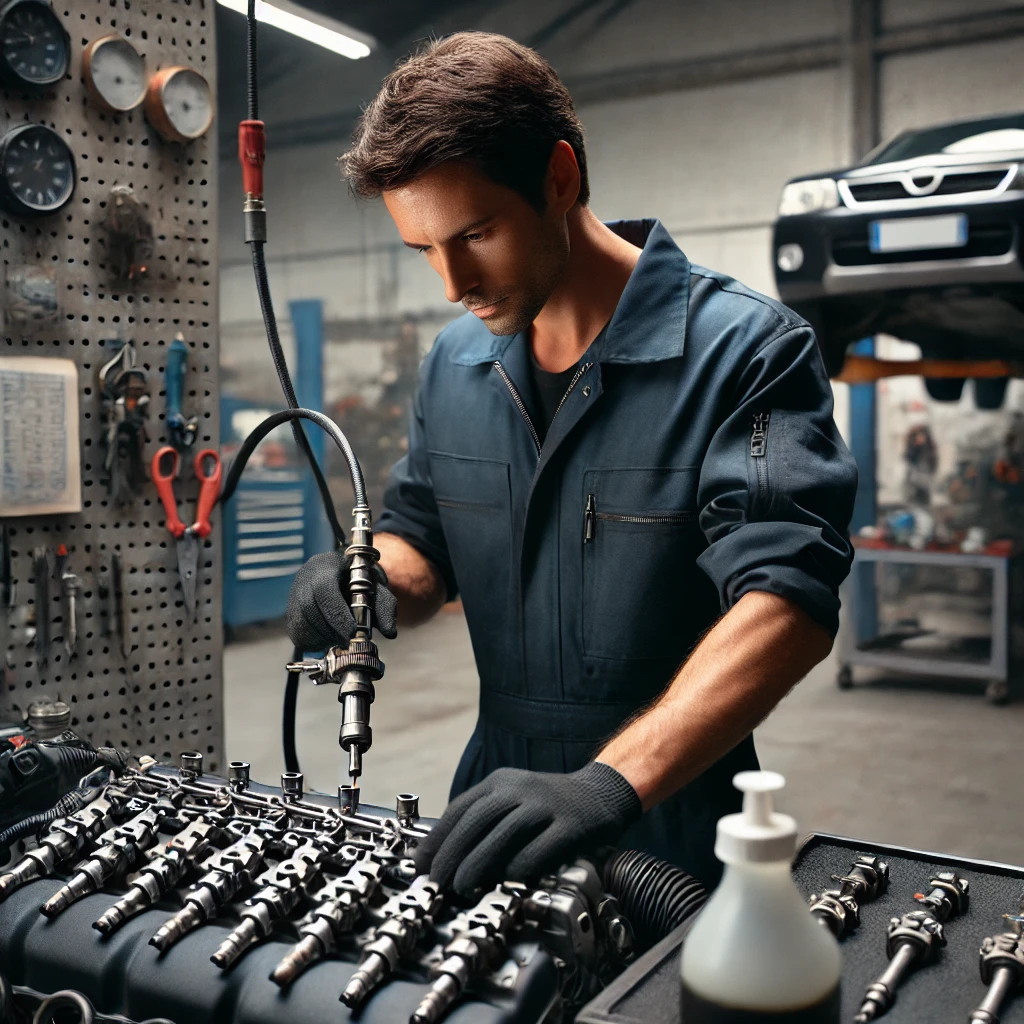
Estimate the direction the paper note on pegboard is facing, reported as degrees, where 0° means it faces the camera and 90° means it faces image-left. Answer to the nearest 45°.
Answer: approximately 315°

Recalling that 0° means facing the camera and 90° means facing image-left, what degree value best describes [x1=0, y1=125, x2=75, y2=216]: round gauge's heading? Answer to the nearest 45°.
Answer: approximately 315°

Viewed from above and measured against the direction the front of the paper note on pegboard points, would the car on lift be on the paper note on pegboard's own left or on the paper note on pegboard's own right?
on the paper note on pegboard's own left

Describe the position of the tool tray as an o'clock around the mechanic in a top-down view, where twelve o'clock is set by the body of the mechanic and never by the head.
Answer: The tool tray is roughly at 10 o'clock from the mechanic.
